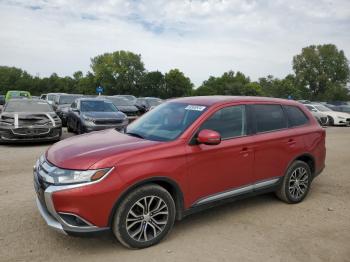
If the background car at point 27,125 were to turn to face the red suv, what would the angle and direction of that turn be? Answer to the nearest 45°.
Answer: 0° — it already faces it

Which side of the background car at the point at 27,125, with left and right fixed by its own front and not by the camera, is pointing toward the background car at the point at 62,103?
back

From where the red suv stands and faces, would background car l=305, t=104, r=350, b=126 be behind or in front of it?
behind

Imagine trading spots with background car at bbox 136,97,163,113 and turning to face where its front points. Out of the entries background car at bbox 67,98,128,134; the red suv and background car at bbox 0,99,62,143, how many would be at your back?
0

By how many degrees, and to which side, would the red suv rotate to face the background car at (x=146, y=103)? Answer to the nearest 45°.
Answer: approximately 135° to its right

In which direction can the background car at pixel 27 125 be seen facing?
toward the camera

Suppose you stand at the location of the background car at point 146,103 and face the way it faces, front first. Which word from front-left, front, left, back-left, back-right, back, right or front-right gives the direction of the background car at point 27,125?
front-right

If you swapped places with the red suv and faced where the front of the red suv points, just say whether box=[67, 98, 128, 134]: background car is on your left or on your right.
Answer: on your right

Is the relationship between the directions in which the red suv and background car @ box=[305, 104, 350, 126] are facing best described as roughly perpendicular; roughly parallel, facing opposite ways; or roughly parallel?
roughly perpendicular

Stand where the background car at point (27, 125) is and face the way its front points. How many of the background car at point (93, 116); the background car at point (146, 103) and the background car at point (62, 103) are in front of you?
0

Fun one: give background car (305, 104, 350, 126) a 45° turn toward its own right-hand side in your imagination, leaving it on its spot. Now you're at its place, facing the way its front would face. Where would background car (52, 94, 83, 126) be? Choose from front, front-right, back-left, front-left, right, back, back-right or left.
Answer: front-right

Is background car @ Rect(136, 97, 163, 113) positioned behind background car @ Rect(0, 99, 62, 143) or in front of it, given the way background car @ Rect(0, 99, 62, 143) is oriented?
behind

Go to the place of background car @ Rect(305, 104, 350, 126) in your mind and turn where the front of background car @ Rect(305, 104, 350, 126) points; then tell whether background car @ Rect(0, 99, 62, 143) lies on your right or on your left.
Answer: on your right

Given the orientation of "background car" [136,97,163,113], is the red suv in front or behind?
in front

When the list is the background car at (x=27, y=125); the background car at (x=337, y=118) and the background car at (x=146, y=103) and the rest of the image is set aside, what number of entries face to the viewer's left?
0

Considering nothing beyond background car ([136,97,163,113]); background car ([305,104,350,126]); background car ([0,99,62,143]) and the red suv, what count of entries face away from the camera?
0

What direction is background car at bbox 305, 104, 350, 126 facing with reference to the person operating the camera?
facing the viewer and to the right of the viewer

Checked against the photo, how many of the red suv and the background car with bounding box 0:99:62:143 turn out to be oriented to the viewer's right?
0
